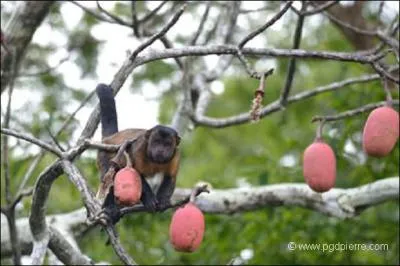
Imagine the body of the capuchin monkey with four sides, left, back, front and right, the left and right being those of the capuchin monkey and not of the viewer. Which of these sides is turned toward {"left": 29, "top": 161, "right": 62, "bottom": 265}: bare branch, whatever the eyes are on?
right

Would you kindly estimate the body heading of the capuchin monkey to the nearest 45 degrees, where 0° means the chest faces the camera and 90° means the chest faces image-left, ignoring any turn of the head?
approximately 315°
